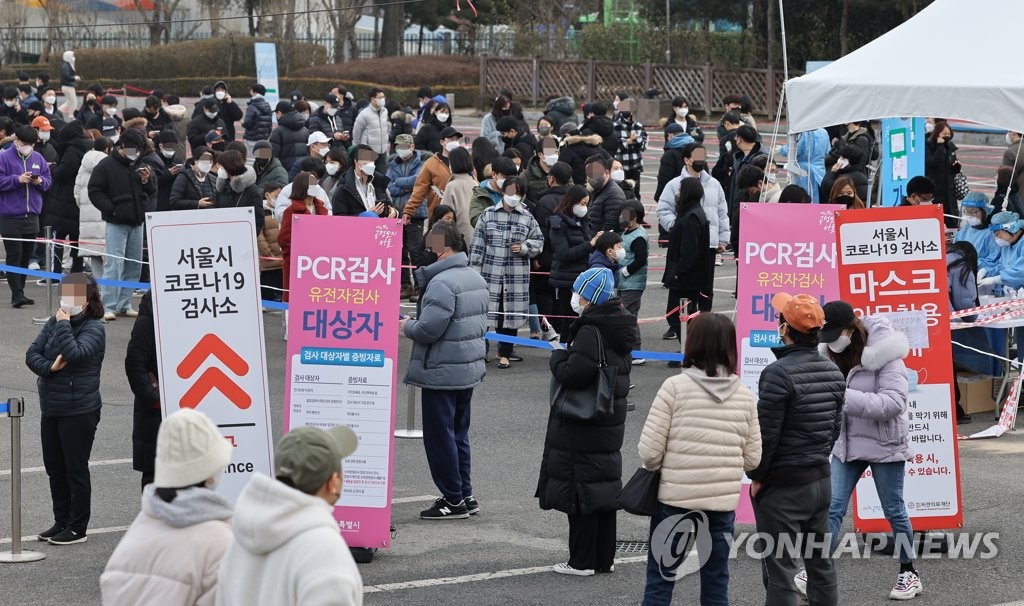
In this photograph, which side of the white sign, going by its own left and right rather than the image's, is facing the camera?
front

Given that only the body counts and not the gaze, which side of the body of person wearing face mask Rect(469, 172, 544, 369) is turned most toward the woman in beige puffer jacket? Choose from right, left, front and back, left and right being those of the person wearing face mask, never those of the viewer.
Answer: front

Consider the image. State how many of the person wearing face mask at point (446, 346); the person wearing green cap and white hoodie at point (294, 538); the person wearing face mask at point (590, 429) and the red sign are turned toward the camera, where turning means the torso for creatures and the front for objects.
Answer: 1

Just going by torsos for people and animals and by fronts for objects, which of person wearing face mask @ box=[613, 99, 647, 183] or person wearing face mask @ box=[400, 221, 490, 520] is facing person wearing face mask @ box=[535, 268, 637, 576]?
person wearing face mask @ box=[613, 99, 647, 183]

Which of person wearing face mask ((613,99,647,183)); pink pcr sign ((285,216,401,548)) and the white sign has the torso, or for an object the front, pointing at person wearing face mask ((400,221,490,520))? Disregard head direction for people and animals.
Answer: person wearing face mask ((613,99,647,183))

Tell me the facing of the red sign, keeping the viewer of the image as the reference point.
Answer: facing the viewer

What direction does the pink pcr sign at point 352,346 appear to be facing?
toward the camera

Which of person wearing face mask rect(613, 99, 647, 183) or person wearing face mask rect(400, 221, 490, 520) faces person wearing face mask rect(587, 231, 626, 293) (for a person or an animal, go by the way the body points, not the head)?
person wearing face mask rect(613, 99, 647, 183)

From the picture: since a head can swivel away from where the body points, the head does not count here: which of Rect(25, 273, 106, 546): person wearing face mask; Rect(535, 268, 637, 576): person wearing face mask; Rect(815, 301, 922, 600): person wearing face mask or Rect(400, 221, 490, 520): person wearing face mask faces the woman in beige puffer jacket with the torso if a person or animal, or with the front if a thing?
Rect(815, 301, 922, 600): person wearing face mask

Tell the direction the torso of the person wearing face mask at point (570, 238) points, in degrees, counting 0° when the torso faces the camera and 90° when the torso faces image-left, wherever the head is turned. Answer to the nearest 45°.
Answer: approximately 315°

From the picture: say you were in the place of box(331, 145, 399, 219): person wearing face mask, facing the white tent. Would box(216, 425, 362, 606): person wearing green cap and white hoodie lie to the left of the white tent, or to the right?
right

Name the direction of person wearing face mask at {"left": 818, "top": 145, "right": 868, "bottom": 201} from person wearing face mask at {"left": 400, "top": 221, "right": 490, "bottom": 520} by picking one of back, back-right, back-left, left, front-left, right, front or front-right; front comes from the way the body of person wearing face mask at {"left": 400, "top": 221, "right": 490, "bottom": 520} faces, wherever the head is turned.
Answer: back-right

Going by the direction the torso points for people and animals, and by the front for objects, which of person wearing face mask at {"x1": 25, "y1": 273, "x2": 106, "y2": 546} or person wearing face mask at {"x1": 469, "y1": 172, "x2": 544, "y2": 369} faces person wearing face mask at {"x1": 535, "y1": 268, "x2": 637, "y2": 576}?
person wearing face mask at {"x1": 469, "y1": 172, "x2": 544, "y2": 369}

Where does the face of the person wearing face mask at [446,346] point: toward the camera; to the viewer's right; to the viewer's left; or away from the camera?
to the viewer's left

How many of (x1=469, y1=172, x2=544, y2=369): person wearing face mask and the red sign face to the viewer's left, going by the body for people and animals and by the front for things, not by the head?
0
